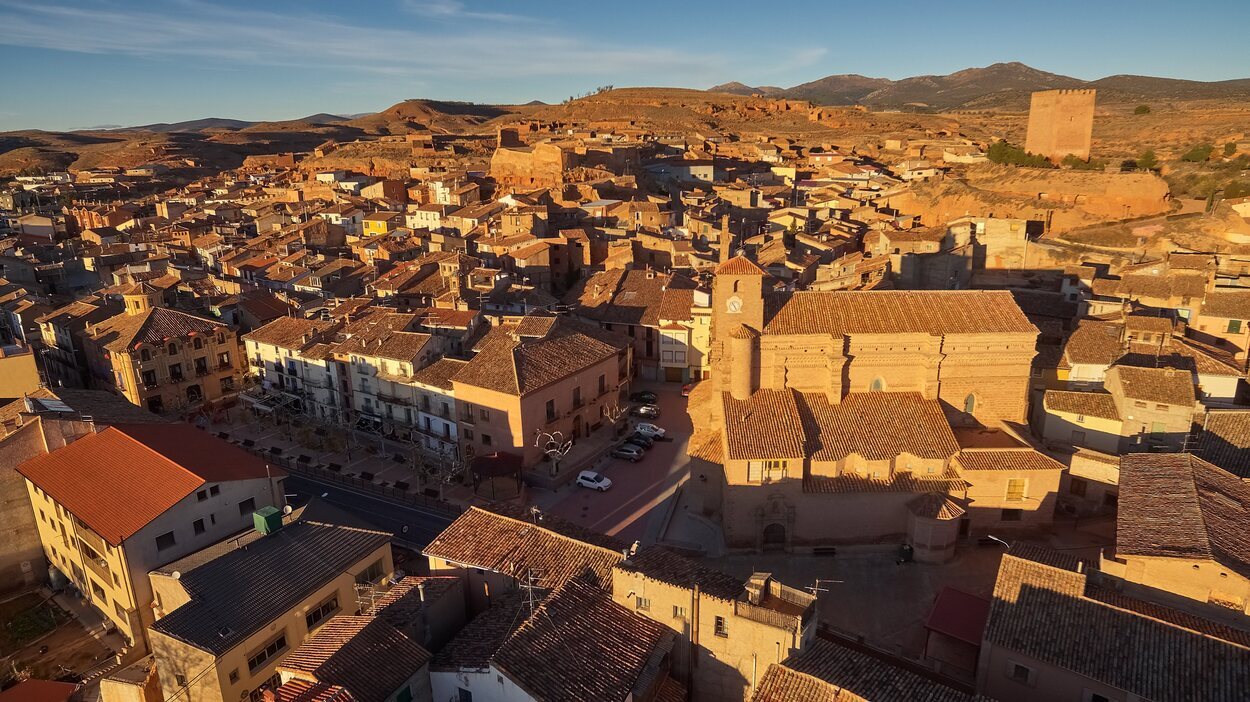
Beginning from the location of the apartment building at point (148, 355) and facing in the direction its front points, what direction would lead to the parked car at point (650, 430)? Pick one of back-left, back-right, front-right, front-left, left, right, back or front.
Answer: front

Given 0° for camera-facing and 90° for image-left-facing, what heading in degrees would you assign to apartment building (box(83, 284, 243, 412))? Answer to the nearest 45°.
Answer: approximately 315°

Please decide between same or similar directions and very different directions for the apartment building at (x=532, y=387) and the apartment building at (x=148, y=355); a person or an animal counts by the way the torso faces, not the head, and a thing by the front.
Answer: same or similar directions

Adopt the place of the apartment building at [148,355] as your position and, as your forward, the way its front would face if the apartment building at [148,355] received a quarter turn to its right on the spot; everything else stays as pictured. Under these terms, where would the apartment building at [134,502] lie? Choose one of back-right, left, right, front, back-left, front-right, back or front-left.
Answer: front-left

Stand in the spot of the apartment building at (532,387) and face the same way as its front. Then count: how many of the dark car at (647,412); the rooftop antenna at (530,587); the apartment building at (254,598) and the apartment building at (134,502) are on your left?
1

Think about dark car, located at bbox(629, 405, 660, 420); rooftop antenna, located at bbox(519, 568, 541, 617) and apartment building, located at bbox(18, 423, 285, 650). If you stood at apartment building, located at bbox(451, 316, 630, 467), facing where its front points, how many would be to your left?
1

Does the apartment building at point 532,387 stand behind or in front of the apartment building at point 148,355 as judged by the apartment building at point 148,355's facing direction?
in front

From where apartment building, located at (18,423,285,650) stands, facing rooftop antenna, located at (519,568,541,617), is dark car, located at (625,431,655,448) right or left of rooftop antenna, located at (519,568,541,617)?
left

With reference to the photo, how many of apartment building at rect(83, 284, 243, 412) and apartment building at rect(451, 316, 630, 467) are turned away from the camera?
0

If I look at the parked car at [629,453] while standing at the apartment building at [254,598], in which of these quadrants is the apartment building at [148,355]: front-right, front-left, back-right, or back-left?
front-left

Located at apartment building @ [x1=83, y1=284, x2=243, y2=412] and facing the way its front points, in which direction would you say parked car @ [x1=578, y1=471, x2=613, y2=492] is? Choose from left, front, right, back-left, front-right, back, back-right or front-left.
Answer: front

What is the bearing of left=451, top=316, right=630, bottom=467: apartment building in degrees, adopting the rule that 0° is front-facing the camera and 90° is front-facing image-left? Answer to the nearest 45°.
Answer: approximately 315°

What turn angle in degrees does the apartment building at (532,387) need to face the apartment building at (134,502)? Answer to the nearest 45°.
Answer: approximately 90° to its right

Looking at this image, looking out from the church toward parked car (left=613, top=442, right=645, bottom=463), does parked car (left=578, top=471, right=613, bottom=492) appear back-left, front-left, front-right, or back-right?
front-left

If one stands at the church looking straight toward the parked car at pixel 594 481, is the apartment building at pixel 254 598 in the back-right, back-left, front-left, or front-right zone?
front-left

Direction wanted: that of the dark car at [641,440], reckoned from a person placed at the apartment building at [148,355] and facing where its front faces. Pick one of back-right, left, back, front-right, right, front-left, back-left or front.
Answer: front

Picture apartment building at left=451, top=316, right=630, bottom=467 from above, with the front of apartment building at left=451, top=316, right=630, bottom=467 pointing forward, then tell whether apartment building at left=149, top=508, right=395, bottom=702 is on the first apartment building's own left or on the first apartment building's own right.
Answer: on the first apartment building's own right
